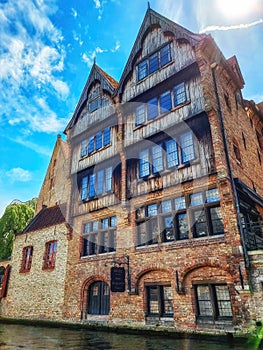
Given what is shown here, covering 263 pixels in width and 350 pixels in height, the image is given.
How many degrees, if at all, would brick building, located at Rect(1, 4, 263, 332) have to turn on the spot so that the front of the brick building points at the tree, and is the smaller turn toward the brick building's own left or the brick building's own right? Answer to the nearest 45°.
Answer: approximately 90° to the brick building's own right

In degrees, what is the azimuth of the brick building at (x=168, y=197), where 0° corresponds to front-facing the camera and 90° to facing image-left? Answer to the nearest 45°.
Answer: approximately 45°
